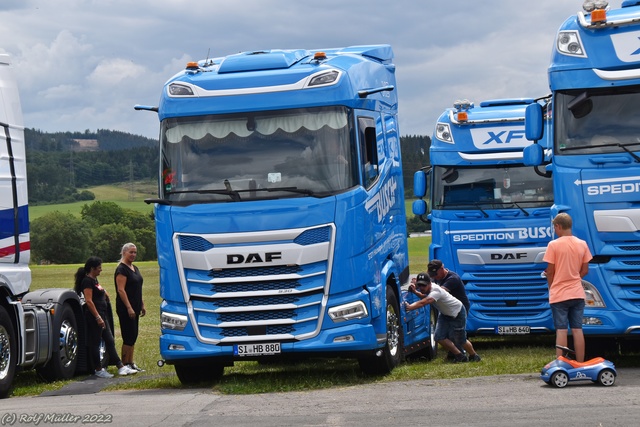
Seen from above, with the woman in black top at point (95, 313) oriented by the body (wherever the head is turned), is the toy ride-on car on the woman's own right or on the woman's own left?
on the woman's own right

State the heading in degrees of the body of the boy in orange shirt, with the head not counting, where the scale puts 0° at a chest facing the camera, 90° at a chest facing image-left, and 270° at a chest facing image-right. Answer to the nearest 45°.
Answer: approximately 180°

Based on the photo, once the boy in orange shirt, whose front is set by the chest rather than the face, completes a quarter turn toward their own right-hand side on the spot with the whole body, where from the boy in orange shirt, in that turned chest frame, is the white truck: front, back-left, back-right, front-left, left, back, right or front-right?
back

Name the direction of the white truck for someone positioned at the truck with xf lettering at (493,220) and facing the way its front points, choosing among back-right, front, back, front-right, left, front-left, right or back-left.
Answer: front-right

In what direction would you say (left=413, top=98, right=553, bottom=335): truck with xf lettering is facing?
toward the camera

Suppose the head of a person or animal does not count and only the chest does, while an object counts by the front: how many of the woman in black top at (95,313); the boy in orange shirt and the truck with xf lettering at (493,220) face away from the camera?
1

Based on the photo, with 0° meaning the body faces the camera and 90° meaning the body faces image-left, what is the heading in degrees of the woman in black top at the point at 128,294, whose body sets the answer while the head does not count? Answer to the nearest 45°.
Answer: approximately 315°

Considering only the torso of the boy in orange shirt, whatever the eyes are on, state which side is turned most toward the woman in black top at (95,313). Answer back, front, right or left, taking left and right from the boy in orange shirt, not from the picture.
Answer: left

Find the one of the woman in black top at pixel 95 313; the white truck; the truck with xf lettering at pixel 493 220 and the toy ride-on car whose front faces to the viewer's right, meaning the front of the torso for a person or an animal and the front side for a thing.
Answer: the woman in black top

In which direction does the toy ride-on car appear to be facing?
to the viewer's left
